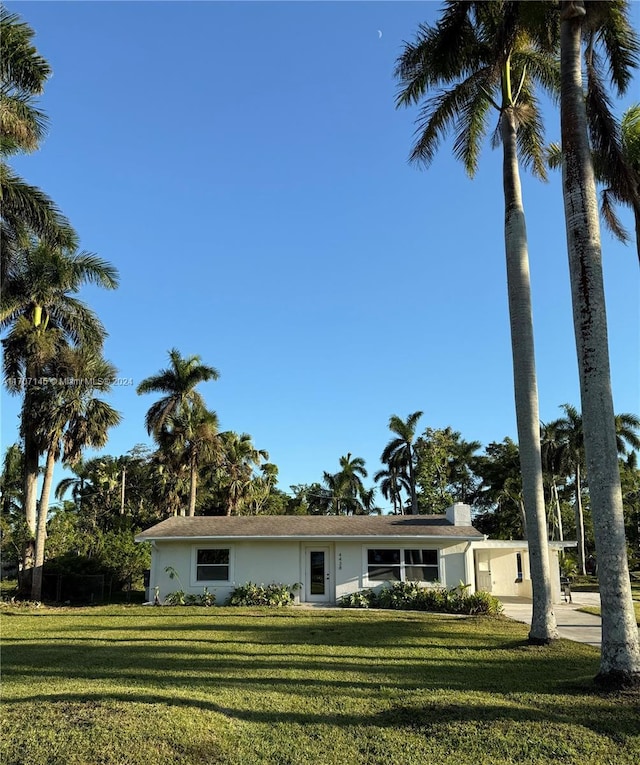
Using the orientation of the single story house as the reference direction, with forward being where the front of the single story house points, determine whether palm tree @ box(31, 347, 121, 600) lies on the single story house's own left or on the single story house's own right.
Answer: on the single story house's own right

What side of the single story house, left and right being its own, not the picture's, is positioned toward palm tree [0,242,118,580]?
right

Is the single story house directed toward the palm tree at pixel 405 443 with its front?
no

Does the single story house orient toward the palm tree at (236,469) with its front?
no

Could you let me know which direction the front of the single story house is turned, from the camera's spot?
facing the viewer

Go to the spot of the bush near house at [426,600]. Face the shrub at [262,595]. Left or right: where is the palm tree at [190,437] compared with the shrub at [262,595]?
right

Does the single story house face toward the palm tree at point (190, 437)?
no

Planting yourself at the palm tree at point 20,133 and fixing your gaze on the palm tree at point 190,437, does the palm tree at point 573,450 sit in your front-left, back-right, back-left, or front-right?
front-right

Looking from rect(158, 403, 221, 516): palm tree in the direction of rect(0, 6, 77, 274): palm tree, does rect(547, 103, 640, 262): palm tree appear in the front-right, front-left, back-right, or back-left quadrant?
front-left

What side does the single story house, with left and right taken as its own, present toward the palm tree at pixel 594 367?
front

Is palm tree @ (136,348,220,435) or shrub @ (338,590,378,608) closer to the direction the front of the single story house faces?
the shrub

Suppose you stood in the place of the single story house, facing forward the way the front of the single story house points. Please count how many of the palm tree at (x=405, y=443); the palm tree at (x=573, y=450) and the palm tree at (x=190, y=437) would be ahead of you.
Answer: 0

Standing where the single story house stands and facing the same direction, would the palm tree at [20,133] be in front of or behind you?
in front
